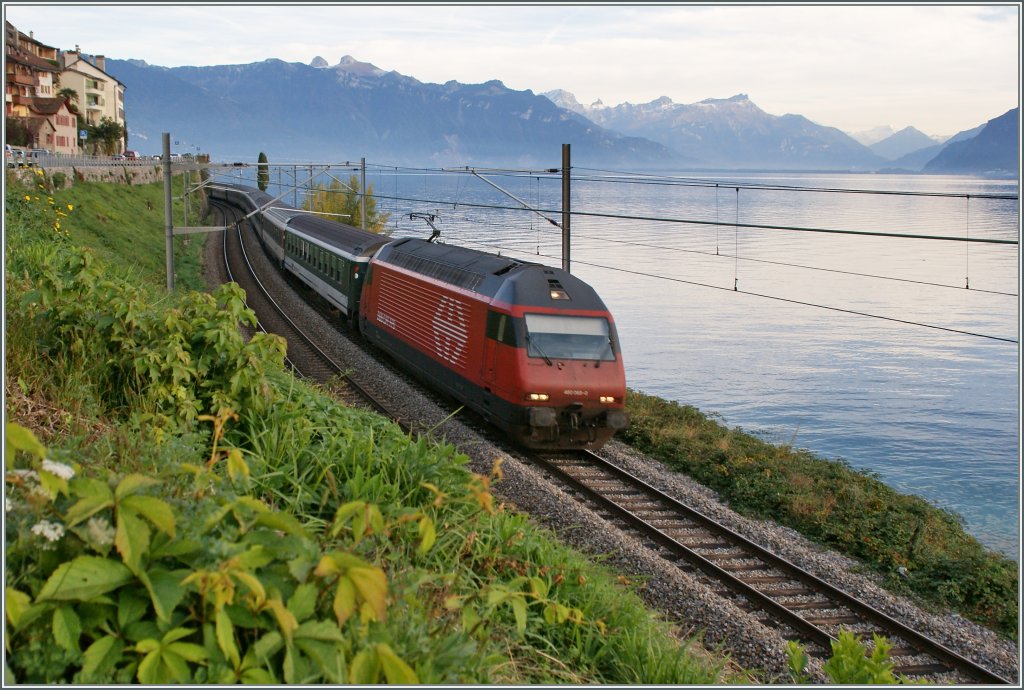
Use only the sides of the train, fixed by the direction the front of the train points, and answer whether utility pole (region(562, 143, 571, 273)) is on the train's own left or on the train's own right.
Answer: on the train's own left

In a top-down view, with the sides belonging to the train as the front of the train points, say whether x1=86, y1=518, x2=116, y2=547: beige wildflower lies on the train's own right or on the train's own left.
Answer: on the train's own right

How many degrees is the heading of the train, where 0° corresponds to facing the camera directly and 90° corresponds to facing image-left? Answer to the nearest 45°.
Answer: approximately 315°

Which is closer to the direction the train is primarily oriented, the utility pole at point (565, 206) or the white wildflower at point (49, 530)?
the white wildflower

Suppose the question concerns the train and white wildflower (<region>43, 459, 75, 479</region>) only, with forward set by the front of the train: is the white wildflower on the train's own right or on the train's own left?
on the train's own right

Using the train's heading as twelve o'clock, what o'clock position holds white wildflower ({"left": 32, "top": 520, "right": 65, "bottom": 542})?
The white wildflower is roughly at 2 o'clock from the train.

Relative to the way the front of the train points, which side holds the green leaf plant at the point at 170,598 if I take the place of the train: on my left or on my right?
on my right

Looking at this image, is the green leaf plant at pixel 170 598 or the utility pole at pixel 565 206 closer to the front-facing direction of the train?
the green leaf plant
